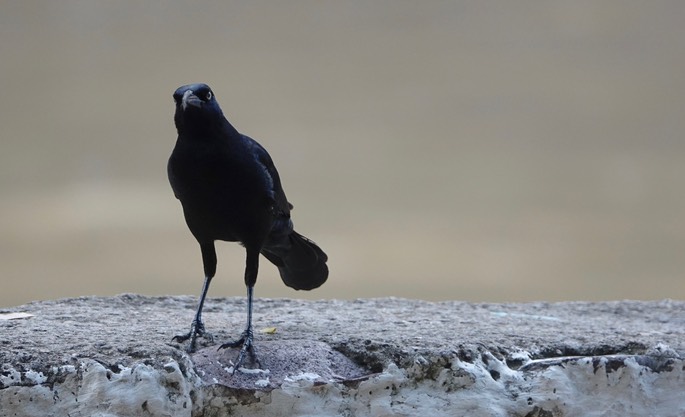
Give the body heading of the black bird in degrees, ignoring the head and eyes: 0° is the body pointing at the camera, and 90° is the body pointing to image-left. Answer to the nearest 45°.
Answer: approximately 45°
